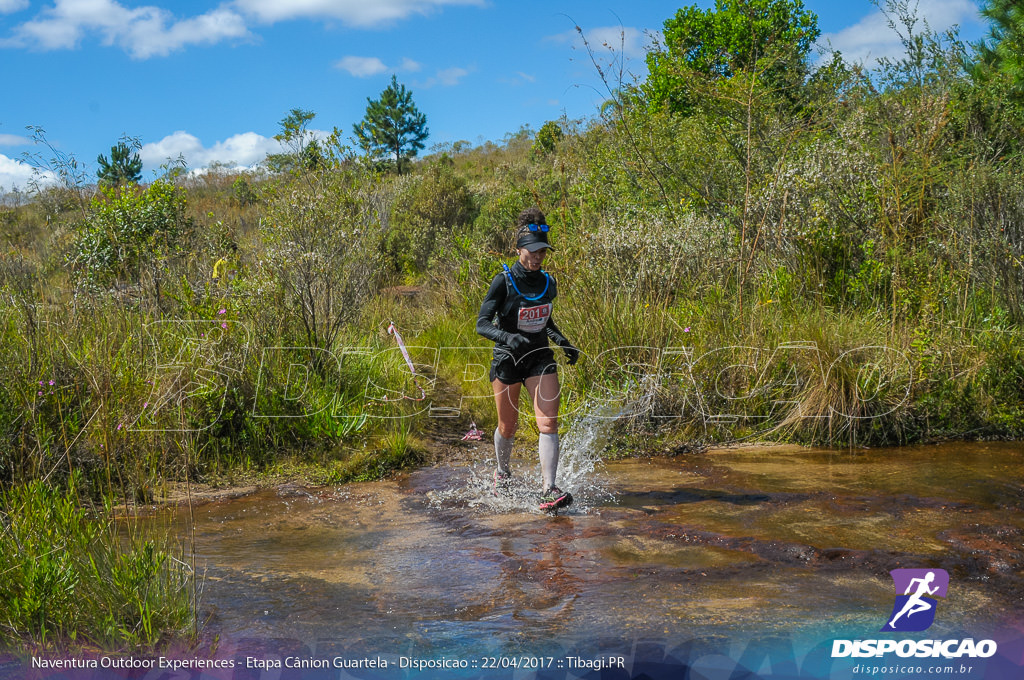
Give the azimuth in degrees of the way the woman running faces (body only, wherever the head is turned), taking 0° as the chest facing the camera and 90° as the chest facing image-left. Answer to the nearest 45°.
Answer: approximately 315°

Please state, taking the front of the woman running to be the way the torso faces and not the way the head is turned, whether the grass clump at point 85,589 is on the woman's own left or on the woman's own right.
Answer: on the woman's own right
